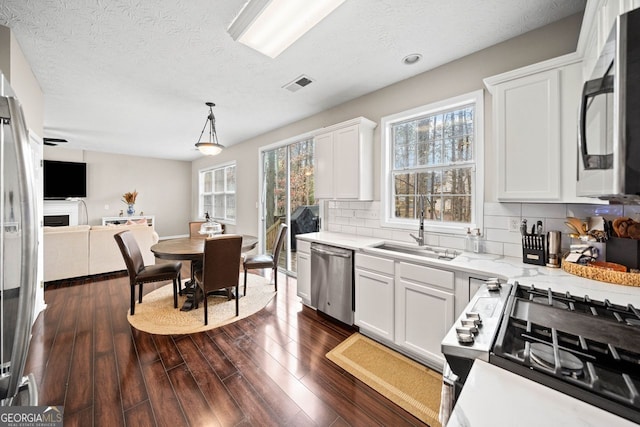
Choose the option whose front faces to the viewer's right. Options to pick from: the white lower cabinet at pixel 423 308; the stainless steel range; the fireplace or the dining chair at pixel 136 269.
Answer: the dining chair

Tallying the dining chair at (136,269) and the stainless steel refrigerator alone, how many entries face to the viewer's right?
2

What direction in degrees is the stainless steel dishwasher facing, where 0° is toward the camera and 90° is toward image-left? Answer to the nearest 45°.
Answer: approximately 45°

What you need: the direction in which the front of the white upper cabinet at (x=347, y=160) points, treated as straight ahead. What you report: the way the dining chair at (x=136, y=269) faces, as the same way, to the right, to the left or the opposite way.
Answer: the opposite way

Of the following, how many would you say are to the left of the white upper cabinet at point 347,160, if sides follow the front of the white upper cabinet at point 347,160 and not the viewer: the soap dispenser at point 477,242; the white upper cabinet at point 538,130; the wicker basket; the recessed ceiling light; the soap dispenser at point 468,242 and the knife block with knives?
6

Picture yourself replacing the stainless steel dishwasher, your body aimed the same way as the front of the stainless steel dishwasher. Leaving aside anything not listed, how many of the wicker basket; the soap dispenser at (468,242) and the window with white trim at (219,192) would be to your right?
1

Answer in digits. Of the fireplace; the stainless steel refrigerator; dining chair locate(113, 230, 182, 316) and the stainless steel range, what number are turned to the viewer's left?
1

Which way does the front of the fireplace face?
toward the camera

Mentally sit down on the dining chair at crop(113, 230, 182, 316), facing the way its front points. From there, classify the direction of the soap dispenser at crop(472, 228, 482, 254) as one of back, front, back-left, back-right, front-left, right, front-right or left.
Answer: front-right

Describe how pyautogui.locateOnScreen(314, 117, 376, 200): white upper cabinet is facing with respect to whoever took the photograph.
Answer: facing the viewer and to the left of the viewer

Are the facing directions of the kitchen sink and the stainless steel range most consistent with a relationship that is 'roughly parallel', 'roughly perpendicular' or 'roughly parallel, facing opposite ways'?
roughly perpendicular

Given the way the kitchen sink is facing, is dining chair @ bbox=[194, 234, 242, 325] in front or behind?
in front

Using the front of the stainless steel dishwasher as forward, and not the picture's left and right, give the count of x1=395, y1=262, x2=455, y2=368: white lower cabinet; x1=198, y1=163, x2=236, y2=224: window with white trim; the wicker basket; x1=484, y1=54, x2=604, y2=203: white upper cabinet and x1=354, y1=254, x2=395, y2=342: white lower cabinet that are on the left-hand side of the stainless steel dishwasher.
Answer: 4

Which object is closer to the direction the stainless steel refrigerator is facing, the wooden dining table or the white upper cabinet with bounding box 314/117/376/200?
the white upper cabinet

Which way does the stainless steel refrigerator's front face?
to the viewer's right

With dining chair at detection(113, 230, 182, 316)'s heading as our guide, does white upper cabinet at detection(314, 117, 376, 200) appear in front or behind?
in front

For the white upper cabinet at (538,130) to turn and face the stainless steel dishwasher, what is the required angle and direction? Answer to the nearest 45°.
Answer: approximately 45° to its right

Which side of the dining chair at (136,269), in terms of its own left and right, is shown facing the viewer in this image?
right

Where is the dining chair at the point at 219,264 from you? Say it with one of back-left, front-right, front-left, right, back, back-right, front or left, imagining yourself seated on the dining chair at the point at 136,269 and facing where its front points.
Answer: front-right
